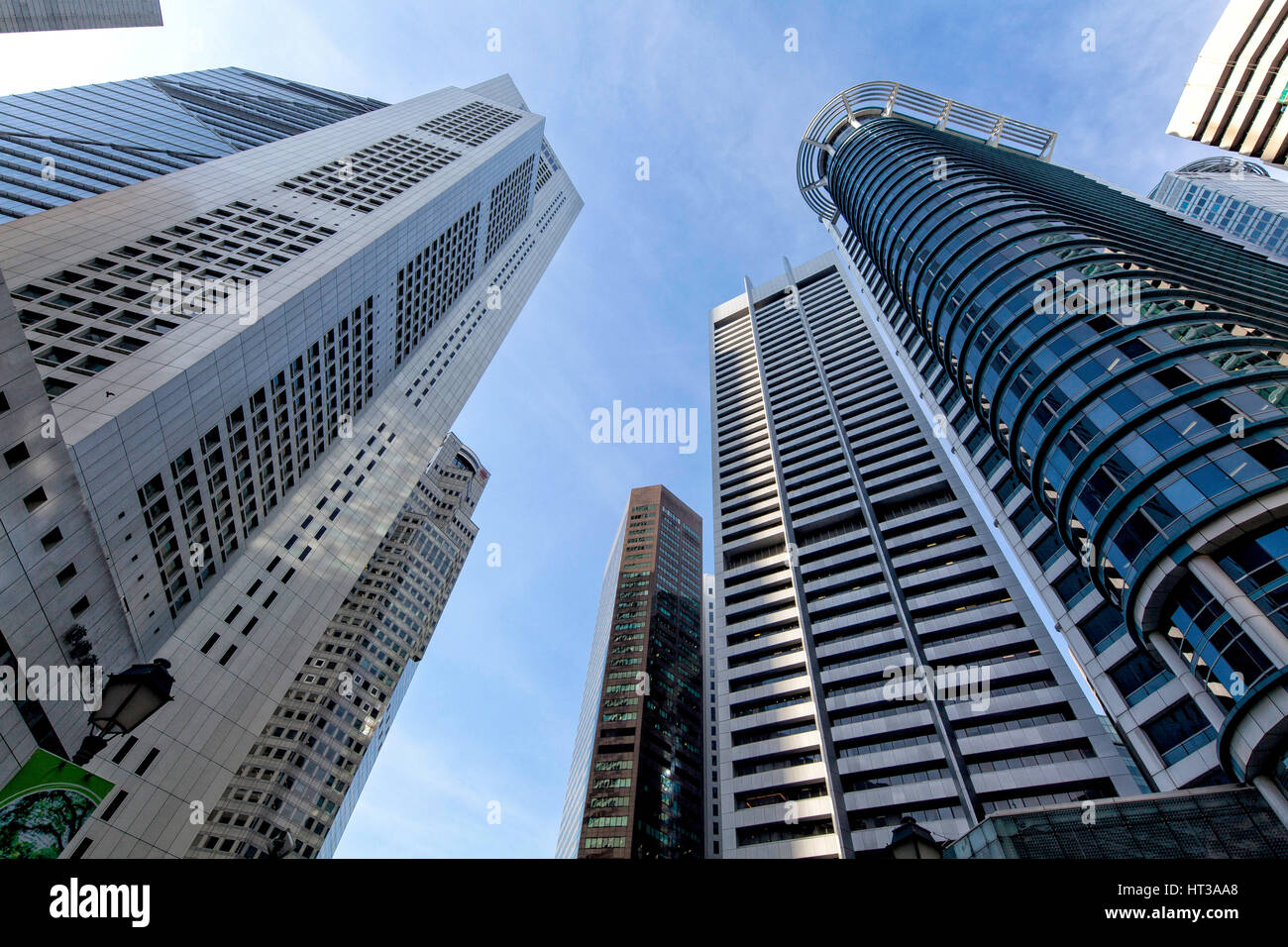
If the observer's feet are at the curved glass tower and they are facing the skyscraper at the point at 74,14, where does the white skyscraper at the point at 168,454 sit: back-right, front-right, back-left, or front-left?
front-right

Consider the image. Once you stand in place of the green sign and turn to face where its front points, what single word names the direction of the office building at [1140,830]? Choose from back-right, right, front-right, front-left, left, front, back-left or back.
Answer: front-left

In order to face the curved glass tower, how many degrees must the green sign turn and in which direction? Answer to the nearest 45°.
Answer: approximately 45° to its left

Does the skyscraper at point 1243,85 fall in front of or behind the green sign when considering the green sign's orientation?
in front

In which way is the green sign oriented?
toward the camera
